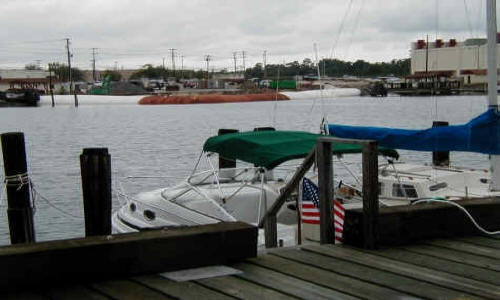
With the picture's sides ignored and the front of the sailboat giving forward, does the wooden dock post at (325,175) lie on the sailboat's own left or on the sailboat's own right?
on the sailboat's own right

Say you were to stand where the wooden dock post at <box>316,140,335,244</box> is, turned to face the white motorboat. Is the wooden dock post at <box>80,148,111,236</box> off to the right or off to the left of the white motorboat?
left

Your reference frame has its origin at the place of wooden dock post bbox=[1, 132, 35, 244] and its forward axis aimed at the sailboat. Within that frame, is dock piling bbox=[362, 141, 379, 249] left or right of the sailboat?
right

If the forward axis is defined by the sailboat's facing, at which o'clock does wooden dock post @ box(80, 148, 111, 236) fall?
The wooden dock post is roughly at 5 o'clock from the sailboat.

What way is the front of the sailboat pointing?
to the viewer's right

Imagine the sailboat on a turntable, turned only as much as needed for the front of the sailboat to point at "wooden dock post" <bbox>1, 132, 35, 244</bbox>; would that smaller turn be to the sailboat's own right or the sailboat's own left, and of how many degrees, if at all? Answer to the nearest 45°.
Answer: approximately 180°

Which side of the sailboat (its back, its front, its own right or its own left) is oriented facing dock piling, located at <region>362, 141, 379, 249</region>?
right

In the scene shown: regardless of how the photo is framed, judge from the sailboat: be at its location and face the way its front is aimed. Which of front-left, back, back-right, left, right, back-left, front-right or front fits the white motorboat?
back

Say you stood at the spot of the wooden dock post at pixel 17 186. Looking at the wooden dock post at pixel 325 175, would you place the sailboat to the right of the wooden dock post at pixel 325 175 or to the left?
left
